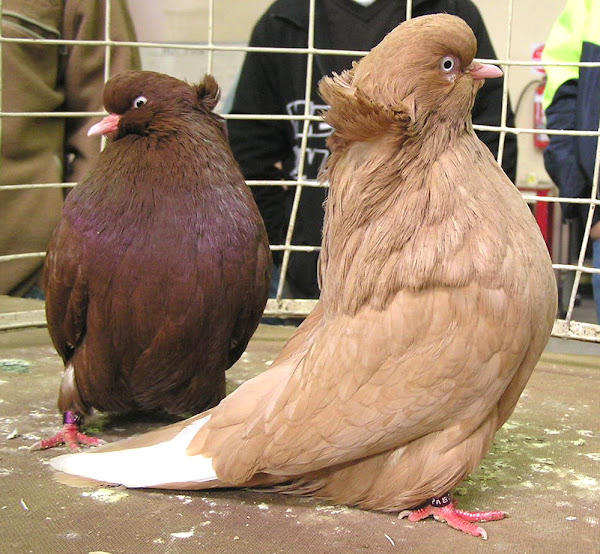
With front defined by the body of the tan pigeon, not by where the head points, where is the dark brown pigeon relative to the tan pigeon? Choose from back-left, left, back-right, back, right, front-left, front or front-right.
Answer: back-left

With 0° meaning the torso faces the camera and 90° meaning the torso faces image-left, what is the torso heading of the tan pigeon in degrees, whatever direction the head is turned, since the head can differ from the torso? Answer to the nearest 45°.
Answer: approximately 270°

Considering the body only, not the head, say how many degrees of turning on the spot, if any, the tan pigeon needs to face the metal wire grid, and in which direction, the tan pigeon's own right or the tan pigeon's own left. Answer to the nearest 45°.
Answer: approximately 90° to the tan pigeon's own left

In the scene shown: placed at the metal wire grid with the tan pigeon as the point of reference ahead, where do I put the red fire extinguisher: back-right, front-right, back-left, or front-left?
back-left

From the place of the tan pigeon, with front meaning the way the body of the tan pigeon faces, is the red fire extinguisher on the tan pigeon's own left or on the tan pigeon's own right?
on the tan pigeon's own left
